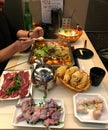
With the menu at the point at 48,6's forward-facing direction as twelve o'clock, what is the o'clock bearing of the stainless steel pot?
The stainless steel pot is roughly at 12 o'clock from the menu.

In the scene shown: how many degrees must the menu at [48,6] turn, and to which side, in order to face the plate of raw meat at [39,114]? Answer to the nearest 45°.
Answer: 0° — it already faces it

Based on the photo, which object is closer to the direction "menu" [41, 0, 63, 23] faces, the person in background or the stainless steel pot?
the stainless steel pot

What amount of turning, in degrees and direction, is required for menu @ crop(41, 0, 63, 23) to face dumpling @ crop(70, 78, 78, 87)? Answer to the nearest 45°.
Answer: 0° — it already faces it

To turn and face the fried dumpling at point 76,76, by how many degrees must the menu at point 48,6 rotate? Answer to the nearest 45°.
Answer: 0° — it already faces it

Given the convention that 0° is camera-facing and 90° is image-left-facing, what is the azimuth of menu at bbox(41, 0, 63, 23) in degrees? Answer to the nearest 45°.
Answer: approximately 0°

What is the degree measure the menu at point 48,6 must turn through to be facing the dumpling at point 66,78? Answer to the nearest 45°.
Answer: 0° — it already faces it
